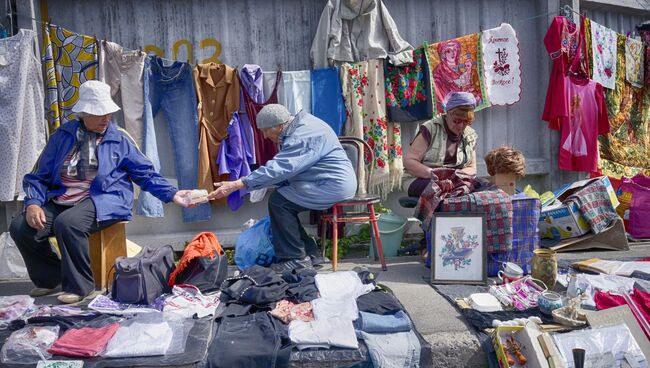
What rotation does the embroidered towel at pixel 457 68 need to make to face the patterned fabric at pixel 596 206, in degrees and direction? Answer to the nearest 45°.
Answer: approximately 45° to its left

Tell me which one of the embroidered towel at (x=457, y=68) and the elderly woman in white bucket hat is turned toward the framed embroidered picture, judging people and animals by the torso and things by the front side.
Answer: the embroidered towel

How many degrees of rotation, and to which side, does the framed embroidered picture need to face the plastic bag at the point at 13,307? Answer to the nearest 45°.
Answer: approximately 45° to its right

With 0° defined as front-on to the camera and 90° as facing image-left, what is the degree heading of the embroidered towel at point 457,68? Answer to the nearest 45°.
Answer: approximately 0°

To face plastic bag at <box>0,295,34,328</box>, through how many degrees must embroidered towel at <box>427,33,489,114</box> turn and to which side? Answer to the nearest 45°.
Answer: approximately 45° to its right

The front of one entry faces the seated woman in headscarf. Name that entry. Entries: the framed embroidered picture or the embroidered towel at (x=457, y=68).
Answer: the embroidered towel

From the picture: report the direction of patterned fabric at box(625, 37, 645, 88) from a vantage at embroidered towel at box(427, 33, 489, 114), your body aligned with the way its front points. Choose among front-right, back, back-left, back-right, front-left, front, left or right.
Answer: back-left

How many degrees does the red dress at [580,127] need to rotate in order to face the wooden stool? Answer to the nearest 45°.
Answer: approximately 45° to its right

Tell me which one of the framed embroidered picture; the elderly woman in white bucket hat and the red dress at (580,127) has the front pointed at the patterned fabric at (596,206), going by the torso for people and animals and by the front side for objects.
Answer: the red dress
